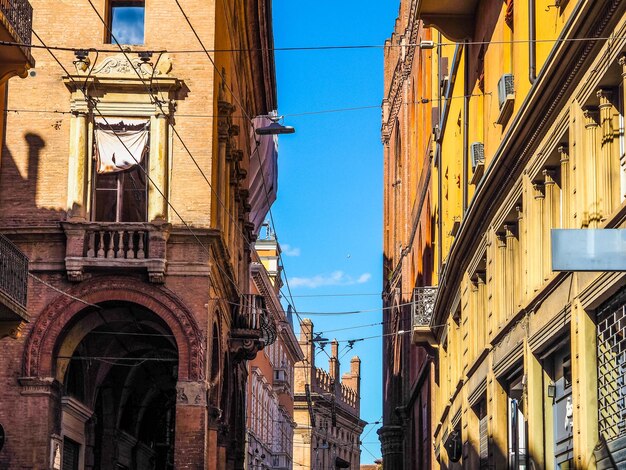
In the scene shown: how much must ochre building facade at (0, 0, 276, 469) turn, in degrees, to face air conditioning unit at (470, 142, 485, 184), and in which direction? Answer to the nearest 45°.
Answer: approximately 45° to its left

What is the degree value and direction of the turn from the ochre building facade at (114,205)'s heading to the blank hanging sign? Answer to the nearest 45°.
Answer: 0° — it already faces it

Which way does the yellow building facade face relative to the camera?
to the viewer's left

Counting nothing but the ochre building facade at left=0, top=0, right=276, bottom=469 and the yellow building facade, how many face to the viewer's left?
1
